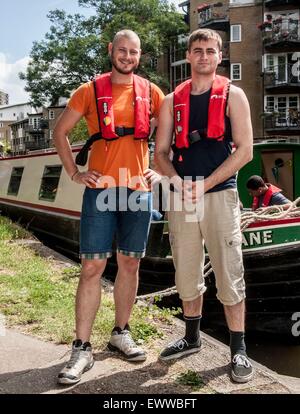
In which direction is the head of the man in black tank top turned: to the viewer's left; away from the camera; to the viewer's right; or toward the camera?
toward the camera

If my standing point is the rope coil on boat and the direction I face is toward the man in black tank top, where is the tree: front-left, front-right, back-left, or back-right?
back-right

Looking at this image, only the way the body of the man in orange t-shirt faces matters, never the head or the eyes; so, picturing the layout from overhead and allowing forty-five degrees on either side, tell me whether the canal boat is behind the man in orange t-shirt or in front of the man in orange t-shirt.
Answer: behind

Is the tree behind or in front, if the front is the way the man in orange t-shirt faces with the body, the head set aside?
behind

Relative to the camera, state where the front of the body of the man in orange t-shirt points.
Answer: toward the camera

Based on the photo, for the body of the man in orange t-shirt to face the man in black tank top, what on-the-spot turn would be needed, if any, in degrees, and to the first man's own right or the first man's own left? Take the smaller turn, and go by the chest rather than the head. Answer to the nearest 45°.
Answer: approximately 90° to the first man's own left

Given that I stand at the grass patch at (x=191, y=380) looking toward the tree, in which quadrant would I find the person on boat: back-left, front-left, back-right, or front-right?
front-right

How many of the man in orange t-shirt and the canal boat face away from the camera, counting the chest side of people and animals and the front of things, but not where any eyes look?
0

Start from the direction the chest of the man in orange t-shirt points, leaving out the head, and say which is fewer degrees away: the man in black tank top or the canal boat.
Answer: the man in black tank top
